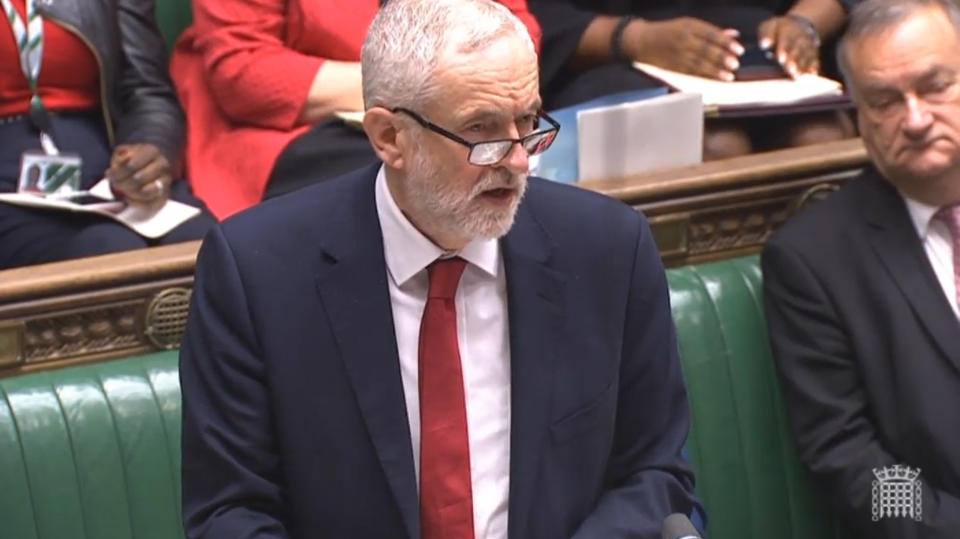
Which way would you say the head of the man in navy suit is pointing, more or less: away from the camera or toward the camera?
toward the camera

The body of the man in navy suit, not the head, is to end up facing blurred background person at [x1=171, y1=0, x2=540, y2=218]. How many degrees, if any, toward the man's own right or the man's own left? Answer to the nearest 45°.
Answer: approximately 180°

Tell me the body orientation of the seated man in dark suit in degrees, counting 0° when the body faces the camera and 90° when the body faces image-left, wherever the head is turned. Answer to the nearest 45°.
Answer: approximately 315°

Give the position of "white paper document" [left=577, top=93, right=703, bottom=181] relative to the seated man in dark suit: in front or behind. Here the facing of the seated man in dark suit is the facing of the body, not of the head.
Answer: behind

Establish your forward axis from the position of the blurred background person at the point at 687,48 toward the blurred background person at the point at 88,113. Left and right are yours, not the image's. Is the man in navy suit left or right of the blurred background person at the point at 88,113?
left

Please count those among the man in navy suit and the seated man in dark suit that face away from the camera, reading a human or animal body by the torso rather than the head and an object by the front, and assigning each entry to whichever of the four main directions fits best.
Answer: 0

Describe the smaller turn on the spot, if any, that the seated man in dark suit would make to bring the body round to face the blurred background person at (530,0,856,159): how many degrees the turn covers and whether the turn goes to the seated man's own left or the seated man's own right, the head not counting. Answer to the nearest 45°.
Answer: approximately 180°

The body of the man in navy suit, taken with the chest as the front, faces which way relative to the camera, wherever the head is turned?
toward the camera
